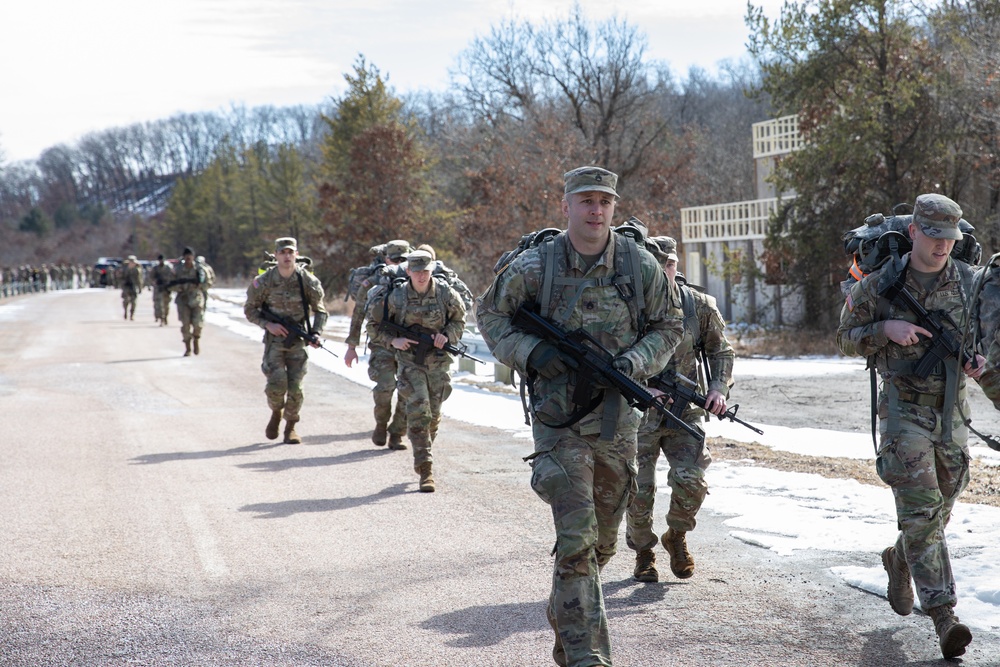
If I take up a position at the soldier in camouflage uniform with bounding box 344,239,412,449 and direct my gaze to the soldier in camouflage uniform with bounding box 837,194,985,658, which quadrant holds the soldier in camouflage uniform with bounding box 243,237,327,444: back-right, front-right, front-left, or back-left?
back-right

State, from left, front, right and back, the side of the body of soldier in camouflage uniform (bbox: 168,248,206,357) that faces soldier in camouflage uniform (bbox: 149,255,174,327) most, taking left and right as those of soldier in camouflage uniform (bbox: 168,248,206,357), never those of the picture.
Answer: back

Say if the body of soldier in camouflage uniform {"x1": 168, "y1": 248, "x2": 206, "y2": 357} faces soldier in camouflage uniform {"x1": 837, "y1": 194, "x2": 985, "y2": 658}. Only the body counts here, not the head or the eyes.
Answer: yes

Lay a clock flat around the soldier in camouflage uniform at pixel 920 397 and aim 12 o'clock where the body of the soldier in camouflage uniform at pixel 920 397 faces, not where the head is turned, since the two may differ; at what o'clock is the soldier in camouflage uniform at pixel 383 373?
the soldier in camouflage uniform at pixel 383 373 is roughly at 6 o'clock from the soldier in camouflage uniform at pixel 920 397.

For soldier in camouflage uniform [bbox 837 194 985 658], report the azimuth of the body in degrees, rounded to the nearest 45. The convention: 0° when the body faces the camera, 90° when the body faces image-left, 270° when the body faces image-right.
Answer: approximately 315°

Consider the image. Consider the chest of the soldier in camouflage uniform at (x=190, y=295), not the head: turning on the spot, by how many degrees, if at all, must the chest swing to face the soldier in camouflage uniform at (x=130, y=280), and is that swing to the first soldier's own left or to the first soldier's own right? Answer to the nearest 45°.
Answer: approximately 180°

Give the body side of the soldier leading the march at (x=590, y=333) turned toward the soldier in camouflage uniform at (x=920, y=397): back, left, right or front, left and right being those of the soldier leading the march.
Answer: left

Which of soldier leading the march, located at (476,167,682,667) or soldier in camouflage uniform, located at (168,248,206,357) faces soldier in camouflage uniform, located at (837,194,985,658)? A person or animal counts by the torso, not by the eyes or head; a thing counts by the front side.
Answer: soldier in camouflage uniform, located at (168,248,206,357)

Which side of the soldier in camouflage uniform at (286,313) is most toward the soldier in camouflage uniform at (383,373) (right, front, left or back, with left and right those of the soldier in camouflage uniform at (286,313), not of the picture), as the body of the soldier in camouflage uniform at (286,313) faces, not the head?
left

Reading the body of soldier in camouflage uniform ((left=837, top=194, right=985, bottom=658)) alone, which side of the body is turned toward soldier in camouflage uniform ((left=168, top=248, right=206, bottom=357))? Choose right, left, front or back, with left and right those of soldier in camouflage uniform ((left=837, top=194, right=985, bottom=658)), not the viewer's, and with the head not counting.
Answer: back
